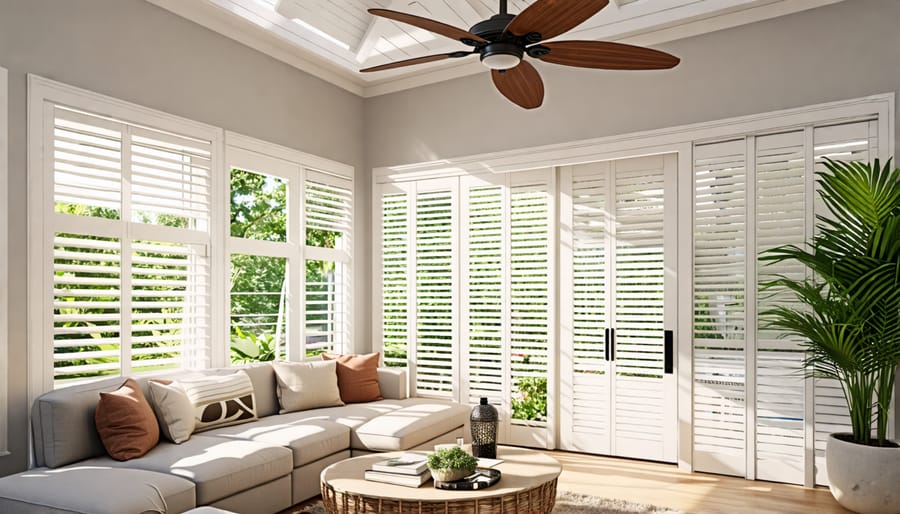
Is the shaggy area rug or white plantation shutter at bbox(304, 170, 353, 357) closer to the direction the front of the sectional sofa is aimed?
the shaggy area rug

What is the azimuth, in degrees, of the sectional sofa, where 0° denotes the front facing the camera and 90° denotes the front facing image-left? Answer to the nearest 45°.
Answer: approximately 315°

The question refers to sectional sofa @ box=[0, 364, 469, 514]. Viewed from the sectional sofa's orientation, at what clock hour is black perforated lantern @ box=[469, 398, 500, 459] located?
The black perforated lantern is roughly at 11 o'clock from the sectional sofa.

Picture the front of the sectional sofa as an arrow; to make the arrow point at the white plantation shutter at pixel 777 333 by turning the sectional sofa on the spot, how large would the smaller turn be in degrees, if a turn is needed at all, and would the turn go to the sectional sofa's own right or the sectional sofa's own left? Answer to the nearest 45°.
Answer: approximately 45° to the sectional sofa's own left

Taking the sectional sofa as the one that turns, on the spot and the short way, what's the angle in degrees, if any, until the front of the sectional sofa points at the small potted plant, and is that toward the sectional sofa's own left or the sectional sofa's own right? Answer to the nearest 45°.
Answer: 0° — it already faces it

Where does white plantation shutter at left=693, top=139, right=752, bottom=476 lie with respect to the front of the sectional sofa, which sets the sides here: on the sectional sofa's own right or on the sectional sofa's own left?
on the sectional sofa's own left

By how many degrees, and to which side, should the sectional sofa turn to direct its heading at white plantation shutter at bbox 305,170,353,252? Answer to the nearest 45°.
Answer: approximately 135° to its left

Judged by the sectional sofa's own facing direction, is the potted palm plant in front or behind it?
in front

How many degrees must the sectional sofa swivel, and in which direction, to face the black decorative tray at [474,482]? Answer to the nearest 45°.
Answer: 0° — it already faces it

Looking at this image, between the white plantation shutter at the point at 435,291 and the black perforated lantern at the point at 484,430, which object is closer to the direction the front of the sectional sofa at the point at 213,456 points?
the black perforated lantern
